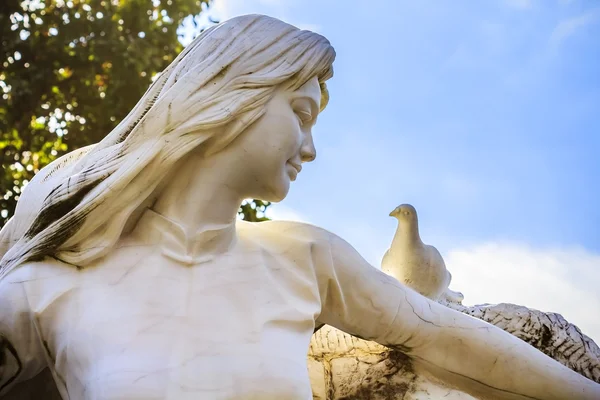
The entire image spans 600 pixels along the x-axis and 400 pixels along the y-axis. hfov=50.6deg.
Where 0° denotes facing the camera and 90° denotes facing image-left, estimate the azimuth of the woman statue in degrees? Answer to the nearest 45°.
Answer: approximately 0°
